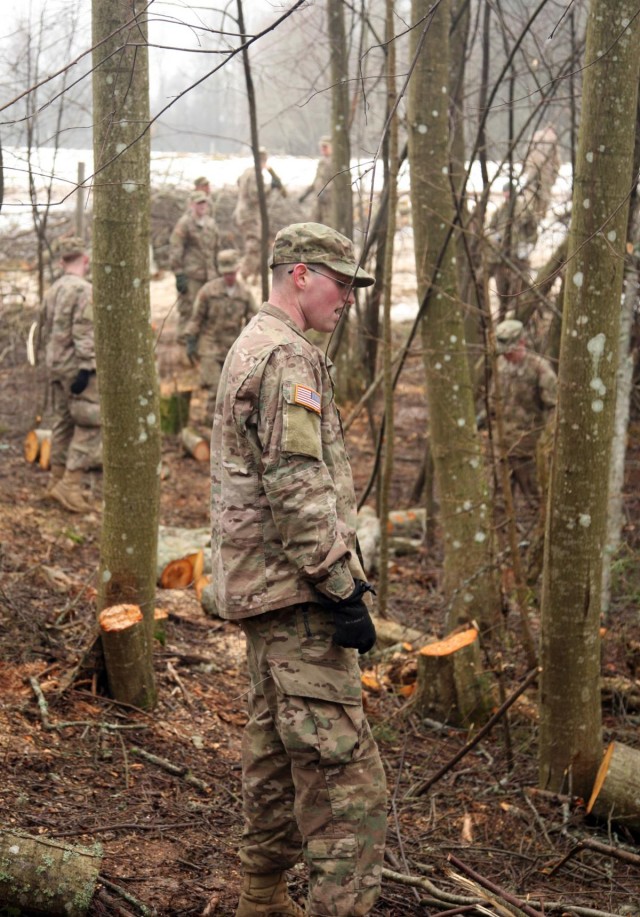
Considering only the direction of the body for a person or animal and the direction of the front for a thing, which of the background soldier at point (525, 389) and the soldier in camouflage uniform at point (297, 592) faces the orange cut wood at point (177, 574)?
the background soldier

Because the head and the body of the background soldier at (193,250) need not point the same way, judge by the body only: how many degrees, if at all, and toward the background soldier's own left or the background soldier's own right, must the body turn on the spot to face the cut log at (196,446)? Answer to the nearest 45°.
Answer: approximately 45° to the background soldier's own right

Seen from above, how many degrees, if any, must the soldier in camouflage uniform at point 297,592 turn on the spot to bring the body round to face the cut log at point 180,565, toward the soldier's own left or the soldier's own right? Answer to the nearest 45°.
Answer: approximately 90° to the soldier's own left

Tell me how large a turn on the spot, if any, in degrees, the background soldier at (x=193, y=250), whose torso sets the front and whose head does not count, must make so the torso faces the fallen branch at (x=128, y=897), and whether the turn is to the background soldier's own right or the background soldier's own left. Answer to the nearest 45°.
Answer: approximately 45° to the background soldier's own right

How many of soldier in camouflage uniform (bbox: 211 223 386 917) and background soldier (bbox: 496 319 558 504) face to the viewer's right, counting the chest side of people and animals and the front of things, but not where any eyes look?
1

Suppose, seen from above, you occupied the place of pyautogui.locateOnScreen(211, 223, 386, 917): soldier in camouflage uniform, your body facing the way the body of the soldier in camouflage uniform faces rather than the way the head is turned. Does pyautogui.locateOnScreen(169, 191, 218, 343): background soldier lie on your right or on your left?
on your left

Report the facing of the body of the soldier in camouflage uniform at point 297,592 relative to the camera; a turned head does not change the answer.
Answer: to the viewer's right

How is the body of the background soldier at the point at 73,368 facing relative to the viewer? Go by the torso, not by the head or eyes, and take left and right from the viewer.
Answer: facing away from the viewer and to the right of the viewer

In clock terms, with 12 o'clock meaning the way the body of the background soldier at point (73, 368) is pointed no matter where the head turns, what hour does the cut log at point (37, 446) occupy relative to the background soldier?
The cut log is roughly at 10 o'clock from the background soldier.

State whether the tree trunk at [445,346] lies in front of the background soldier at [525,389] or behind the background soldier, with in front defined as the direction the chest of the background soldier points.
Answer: in front

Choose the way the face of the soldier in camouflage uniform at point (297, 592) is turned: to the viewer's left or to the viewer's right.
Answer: to the viewer's right

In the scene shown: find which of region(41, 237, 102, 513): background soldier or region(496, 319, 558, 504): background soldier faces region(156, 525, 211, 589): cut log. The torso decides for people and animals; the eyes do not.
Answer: region(496, 319, 558, 504): background soldier

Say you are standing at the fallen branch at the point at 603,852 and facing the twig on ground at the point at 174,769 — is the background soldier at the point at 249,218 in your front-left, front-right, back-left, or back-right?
front-right

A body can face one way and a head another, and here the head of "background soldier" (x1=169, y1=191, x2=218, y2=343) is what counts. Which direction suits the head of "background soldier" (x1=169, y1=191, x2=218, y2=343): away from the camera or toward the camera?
toward the camera

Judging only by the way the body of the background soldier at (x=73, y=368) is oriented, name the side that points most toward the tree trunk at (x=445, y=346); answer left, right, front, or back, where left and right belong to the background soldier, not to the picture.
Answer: right

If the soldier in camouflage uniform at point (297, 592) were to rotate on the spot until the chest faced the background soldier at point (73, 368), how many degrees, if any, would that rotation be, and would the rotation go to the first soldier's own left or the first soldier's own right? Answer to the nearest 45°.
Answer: approximately 90° to the first soldier's own left

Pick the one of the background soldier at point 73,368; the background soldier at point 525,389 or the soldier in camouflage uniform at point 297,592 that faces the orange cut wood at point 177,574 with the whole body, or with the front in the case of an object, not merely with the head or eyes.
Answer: the background soldier at point 525,389

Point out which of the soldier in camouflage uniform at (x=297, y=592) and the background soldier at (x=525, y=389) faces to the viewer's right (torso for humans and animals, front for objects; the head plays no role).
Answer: the soldier in camouflage uniform

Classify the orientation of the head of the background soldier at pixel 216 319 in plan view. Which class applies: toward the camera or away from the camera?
toward the camera

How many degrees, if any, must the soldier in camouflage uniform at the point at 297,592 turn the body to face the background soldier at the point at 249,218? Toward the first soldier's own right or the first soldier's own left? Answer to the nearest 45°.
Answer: approximately 90° to the first soldier's own left
